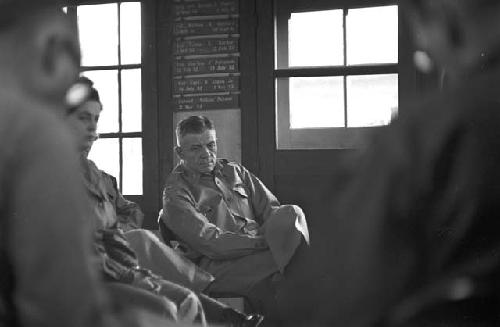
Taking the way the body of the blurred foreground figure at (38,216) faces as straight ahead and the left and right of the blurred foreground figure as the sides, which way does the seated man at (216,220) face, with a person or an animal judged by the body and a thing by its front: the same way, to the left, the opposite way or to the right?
to the right

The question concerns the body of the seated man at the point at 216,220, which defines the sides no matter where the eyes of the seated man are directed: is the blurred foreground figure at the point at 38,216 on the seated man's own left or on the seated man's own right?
on the seated man's own right

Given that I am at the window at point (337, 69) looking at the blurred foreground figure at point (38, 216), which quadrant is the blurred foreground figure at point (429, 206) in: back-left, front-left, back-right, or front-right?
front-left

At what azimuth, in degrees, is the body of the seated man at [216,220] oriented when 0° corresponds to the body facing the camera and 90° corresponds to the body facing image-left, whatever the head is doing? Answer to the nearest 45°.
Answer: approximately 315°

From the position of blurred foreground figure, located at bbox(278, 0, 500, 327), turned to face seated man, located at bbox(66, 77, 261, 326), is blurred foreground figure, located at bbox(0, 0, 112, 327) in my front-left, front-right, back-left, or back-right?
front-left

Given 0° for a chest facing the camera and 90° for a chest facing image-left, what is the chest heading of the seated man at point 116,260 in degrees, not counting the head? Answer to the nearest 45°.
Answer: approximately 315°

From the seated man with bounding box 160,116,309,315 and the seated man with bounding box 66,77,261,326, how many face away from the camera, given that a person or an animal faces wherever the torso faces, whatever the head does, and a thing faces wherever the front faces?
0
